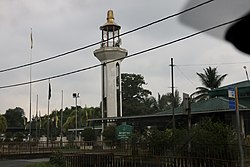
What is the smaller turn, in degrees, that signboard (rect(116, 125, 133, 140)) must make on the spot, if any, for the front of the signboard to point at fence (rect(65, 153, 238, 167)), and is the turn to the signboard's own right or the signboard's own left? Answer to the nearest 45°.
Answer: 0° — it already faces it

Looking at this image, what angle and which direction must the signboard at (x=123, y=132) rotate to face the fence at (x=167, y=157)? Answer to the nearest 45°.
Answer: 0° — it already faces it

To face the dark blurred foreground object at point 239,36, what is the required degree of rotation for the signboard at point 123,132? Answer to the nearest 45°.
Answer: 0° — it already faces it

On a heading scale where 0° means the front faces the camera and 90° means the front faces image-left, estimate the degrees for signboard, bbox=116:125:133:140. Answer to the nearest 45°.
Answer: approximately 0°
